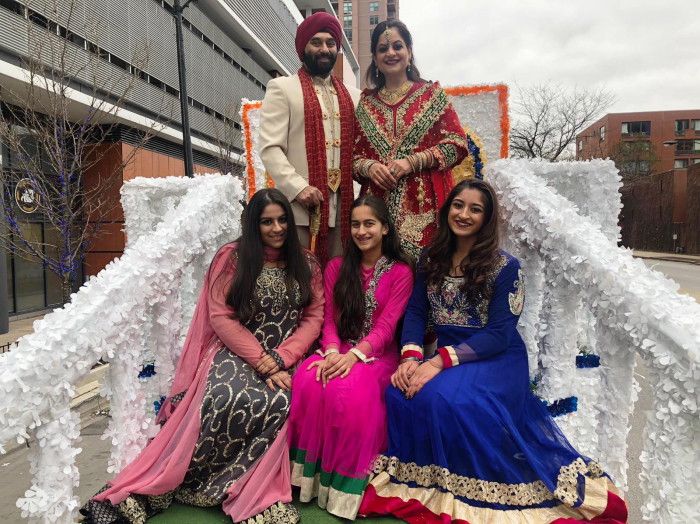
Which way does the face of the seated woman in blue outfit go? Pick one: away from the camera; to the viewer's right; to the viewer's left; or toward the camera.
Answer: toward the camera

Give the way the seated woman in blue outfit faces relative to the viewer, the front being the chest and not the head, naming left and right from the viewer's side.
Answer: facing the viewer and to the left of the viewer

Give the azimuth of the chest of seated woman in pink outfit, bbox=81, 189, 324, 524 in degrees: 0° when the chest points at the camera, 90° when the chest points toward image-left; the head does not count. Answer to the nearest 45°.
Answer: approximately 315°

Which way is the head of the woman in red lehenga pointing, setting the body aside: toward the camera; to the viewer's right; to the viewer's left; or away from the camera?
toward the camera

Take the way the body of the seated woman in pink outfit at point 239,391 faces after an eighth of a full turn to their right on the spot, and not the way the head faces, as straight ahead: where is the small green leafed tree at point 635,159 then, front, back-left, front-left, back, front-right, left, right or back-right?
back-left

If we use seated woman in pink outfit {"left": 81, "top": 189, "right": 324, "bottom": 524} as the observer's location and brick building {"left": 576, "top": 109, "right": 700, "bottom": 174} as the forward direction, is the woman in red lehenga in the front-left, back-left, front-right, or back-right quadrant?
front-right

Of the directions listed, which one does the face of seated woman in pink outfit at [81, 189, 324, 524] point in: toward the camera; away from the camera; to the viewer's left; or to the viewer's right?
toward the camera

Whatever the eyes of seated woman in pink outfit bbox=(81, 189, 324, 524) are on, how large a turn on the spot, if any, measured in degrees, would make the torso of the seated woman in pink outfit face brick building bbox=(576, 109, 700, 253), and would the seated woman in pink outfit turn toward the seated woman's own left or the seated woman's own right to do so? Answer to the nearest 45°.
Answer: approximately 90° to the seated woman's own left

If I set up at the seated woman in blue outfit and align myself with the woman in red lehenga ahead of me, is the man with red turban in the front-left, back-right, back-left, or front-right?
front-left

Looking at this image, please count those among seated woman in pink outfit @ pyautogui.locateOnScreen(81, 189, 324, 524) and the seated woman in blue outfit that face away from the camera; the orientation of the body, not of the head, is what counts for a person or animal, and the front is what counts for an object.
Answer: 0

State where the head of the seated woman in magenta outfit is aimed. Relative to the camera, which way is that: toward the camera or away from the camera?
toward the camera
